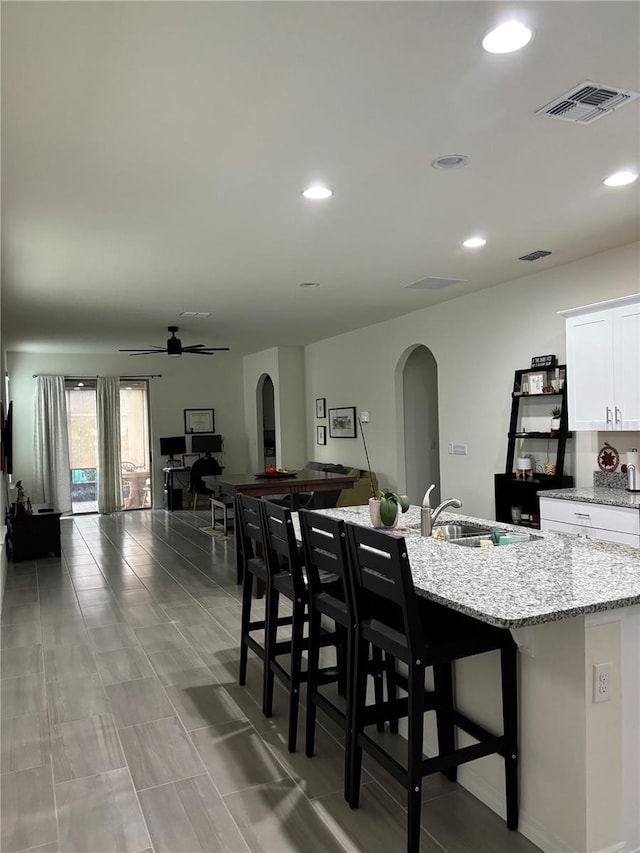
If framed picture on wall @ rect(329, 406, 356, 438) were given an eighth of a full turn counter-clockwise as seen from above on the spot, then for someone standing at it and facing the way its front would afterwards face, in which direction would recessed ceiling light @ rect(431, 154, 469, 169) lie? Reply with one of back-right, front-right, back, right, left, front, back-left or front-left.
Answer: front

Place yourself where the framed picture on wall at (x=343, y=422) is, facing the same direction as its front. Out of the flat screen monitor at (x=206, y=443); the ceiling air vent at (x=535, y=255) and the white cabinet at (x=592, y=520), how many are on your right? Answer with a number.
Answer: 1

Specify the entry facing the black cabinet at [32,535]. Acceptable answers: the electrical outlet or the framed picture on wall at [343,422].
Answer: the framed picture on wall

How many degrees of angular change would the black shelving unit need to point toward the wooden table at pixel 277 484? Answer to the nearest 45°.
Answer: approximately 45° to its right

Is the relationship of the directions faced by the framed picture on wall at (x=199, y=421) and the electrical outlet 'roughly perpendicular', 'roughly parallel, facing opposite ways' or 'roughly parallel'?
roughly parallel

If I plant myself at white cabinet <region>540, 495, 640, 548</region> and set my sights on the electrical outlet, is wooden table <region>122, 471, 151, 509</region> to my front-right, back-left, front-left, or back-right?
back-right

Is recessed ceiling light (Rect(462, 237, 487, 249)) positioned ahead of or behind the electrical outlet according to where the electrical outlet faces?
behind

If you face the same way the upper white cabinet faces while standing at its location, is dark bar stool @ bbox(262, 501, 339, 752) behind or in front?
in front

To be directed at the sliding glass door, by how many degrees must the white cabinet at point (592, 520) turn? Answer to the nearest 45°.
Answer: approximately 90° to its right

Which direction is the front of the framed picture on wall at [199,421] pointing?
toward the camera

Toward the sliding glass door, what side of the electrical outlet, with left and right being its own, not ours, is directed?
back

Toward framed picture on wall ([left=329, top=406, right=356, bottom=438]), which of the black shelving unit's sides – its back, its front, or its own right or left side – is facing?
right

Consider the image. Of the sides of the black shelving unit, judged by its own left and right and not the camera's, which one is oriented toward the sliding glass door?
right

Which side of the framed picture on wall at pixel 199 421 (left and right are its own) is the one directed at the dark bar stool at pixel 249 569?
front

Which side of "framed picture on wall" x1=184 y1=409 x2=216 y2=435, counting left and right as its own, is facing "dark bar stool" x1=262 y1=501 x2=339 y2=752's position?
front

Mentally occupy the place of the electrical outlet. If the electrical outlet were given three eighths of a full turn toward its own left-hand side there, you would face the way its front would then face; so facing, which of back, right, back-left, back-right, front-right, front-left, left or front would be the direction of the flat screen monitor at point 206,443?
front-left

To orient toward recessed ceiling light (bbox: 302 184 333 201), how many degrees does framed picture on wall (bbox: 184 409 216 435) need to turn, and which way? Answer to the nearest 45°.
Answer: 0° — it already faces it

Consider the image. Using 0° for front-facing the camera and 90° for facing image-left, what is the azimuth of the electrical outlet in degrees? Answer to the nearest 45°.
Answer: approximately 315°

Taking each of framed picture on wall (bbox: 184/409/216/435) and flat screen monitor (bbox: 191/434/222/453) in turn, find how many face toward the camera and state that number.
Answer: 2

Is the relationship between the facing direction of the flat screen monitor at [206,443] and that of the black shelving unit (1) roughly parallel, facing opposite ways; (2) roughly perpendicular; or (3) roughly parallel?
roughly perpendicular

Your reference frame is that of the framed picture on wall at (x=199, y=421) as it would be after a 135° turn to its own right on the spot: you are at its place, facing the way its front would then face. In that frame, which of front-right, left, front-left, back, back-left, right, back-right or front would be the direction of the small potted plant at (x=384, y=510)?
back-left

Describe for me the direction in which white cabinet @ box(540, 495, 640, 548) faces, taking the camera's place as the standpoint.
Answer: facing the viewer and to the left of the viewer
